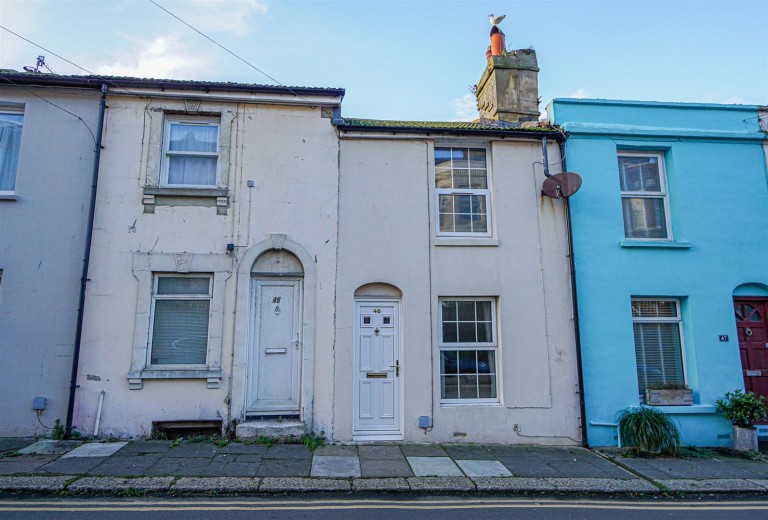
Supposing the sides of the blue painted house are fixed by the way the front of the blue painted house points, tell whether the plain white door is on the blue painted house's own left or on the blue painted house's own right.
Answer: on the blue painted house's own right

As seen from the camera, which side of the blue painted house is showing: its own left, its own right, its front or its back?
front

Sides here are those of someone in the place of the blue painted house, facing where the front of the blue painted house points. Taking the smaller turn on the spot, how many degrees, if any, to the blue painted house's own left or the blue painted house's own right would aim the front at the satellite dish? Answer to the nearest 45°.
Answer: approximately 45° to the blue painted house's own right

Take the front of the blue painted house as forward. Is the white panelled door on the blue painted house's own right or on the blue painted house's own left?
on the blue painted house's own right
